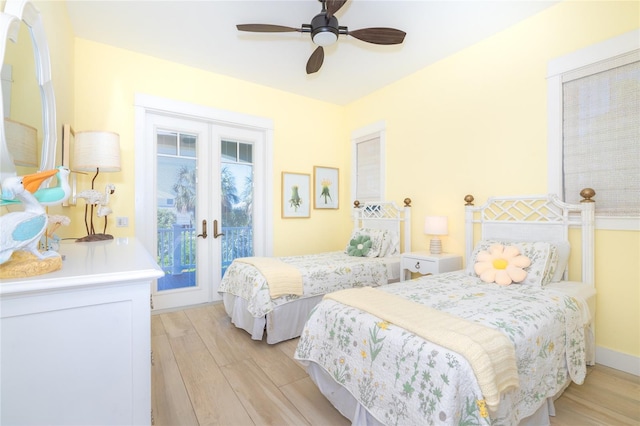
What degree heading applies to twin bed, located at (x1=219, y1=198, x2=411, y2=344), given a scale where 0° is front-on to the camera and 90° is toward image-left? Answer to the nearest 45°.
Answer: approximately 45°

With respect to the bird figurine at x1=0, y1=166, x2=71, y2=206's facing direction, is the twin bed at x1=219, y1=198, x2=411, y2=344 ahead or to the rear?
ahead

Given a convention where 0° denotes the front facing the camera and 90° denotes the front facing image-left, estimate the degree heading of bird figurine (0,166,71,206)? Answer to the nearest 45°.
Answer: approximately 270°

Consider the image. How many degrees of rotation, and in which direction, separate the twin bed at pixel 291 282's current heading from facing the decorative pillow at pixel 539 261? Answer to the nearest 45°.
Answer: approximately 135° to its left

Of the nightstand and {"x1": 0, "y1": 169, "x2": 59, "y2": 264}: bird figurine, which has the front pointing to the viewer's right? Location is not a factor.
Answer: the bird figurine

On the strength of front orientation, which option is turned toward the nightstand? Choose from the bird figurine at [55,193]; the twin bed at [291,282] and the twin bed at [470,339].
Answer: the bird figurine

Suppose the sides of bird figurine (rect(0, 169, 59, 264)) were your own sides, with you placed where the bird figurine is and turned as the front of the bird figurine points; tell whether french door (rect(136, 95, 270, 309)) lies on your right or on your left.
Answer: on your left

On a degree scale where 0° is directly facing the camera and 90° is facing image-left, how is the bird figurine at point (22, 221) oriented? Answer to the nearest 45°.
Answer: approximately 270°

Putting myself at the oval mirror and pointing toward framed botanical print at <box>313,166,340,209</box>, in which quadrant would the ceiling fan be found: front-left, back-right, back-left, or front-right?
front-right

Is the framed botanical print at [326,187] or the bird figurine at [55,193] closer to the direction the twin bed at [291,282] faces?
the bird figurine

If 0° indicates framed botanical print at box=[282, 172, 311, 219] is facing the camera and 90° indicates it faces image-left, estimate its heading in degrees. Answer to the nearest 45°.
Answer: approximately 315°

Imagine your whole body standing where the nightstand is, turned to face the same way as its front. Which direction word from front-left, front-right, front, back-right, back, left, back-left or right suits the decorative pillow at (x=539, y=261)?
left

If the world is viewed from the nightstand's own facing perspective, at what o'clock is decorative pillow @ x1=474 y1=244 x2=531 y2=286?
The decorative pillow is roughly at 9 o'clock from the nightstand.

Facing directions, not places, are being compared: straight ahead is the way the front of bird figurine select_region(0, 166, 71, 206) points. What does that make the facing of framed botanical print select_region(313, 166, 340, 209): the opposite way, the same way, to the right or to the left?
to the right

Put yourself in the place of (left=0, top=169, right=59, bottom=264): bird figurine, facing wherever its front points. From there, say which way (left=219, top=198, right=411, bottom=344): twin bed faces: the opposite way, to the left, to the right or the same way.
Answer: the opposite way
